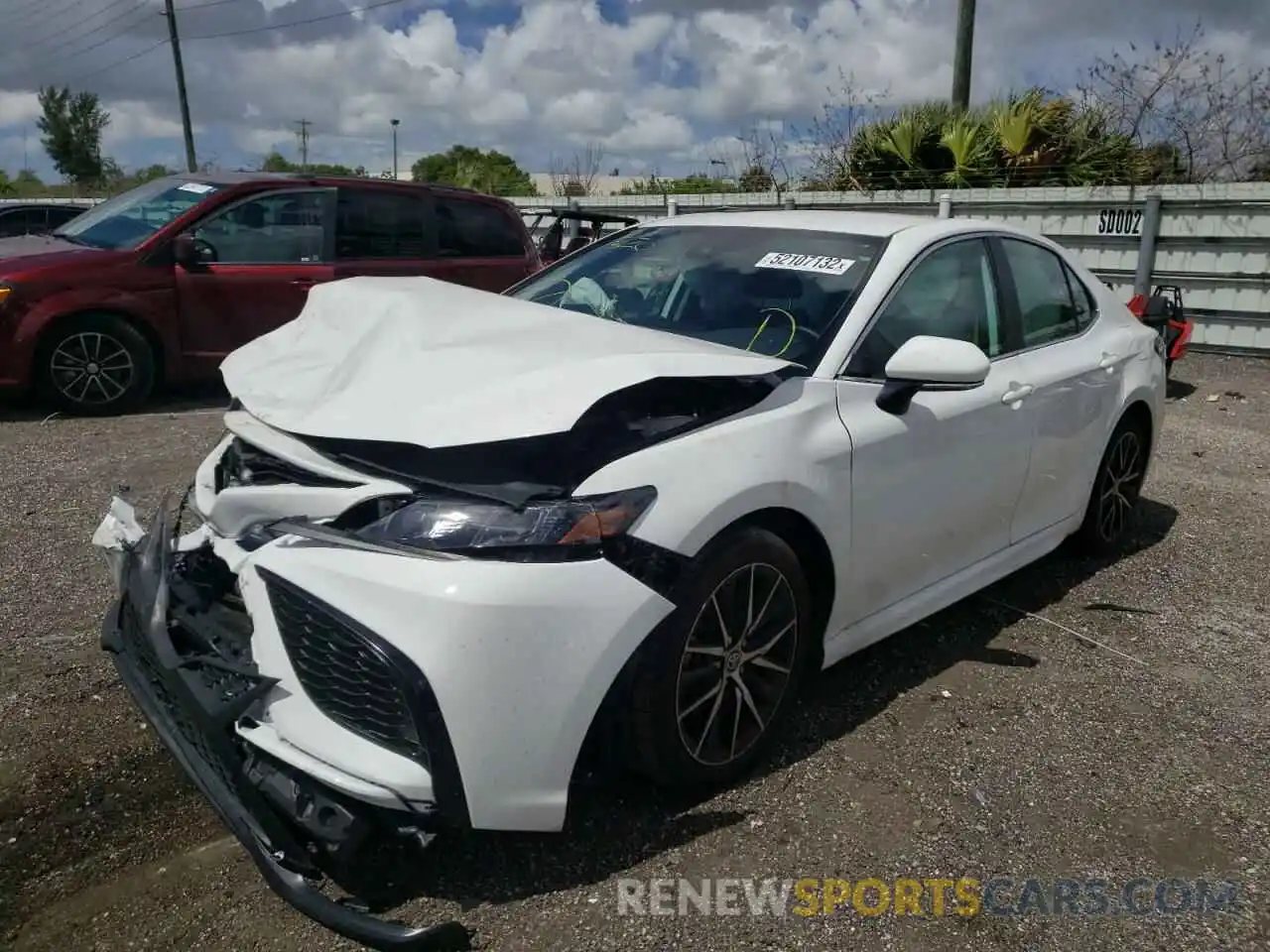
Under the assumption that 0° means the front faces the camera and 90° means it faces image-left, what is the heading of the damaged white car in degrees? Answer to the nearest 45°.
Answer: approximately 45°

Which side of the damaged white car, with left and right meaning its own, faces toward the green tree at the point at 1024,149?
back

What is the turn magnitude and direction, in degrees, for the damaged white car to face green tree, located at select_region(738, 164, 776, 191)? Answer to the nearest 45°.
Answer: approximately 135° to its right

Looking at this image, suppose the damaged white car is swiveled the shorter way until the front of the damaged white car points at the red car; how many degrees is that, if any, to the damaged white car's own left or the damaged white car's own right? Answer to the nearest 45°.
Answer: approximately 90° to the damaged white car's own right

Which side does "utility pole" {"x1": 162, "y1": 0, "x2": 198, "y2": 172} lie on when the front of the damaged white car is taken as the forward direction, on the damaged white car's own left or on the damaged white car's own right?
on the damaged white car's own right

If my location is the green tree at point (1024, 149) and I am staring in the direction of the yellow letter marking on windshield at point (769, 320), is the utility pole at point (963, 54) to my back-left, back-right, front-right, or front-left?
back-right

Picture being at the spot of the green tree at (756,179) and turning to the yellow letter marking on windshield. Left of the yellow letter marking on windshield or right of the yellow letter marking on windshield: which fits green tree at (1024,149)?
left

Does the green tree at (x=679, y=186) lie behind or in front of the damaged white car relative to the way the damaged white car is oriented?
behind

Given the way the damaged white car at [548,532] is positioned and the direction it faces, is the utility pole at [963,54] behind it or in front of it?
behind
